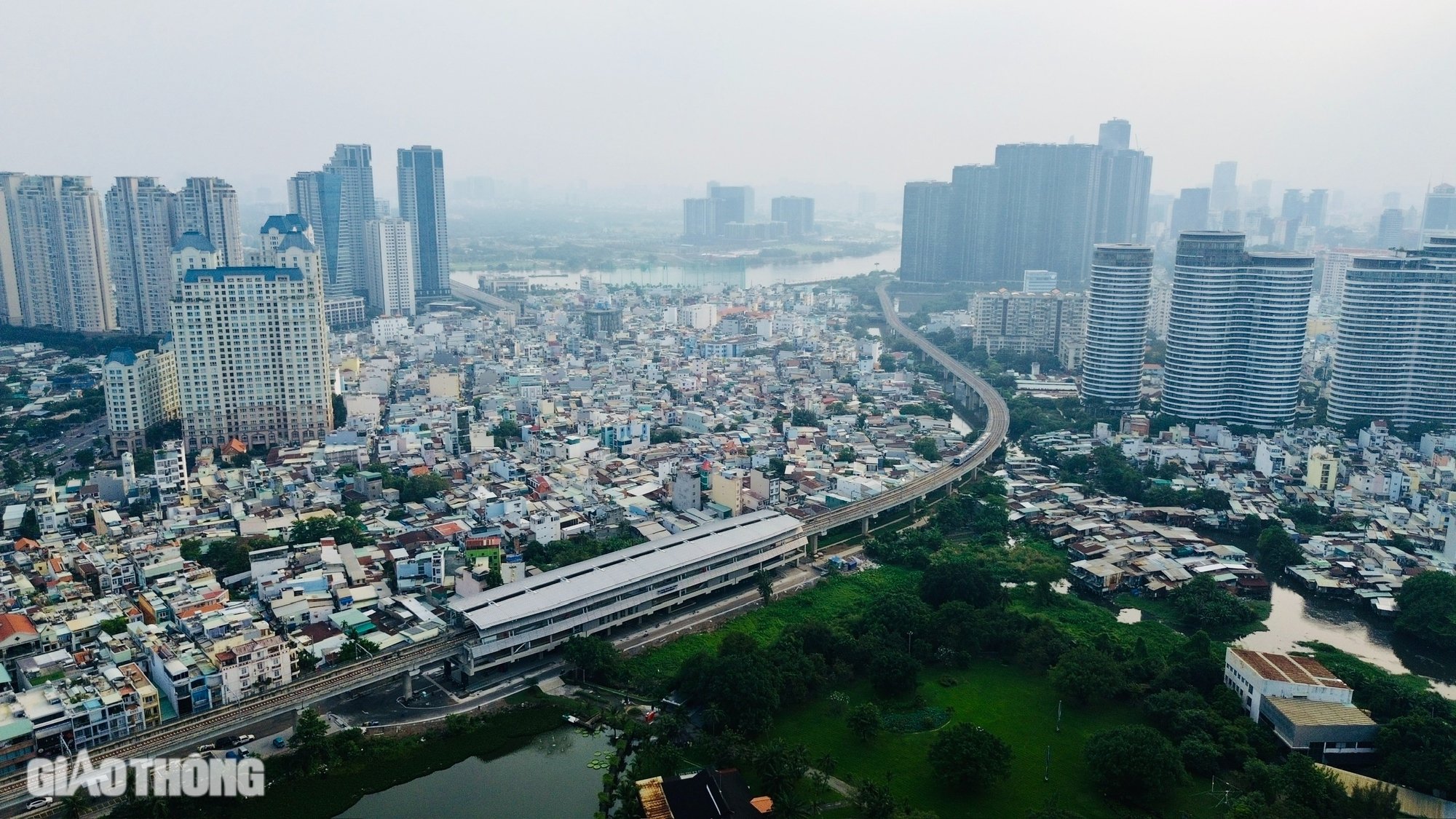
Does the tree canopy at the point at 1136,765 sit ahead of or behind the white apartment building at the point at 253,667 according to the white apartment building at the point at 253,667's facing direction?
ahead

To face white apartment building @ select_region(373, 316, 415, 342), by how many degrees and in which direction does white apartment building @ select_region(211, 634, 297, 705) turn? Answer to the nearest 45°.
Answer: approximately 135° to its left

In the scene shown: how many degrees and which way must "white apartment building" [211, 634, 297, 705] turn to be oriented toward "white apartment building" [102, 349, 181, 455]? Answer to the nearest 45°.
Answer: approximately 135° to its left

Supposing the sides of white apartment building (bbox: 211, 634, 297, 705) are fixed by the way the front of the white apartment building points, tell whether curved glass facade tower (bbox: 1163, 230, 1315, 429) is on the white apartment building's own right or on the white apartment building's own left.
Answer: on the white apartment building's own left

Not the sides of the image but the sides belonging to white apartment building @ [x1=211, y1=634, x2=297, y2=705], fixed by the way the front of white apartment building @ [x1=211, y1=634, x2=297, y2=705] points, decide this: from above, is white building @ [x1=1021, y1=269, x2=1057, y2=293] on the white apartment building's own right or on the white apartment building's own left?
on the white apartment building's own left

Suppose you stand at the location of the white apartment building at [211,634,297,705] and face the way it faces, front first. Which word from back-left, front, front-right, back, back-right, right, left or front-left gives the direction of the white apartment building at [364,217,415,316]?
back-left

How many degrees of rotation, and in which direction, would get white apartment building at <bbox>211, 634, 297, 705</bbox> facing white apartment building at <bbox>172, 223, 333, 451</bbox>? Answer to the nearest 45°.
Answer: approximately 135° to its left

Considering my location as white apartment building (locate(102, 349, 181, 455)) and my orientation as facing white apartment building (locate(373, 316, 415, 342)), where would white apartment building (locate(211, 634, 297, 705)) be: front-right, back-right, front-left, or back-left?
back-right

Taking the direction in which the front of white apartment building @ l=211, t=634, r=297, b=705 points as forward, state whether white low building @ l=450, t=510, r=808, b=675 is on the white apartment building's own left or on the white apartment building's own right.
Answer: on the white apartment building's own left

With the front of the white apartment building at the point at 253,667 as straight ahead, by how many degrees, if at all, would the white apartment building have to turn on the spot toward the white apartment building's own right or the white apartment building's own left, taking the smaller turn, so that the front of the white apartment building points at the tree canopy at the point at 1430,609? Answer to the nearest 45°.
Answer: approximately 45° to the white apartment building's own left

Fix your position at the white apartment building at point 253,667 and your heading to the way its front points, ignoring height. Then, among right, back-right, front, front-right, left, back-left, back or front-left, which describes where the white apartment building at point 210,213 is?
back-left

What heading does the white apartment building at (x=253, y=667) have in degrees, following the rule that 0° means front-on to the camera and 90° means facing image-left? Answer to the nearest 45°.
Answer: approximately 315°
